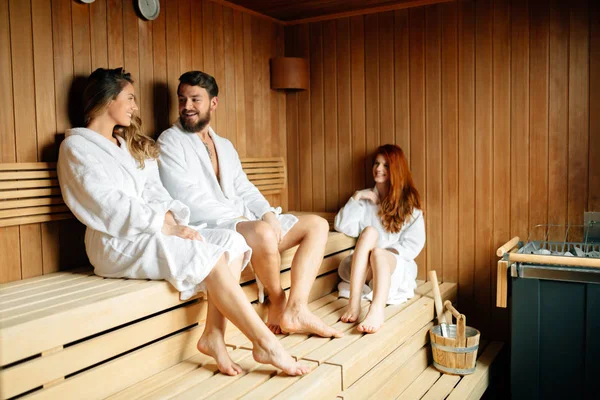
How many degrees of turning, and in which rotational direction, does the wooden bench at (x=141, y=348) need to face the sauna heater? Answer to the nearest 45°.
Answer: approximately 45° to its left

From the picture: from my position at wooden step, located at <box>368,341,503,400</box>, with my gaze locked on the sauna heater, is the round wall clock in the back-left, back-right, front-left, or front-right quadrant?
back-left

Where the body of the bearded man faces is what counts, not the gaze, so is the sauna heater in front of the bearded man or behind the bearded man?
in front

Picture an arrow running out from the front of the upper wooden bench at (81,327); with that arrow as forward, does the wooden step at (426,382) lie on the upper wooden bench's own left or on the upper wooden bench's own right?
on the upper wooden bench's own left

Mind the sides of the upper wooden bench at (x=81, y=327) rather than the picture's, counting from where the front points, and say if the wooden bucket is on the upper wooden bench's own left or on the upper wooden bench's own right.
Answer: on the upper wooden bench's own left

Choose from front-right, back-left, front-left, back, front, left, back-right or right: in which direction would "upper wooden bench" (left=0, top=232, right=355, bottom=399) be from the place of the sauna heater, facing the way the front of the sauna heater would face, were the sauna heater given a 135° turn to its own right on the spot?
left

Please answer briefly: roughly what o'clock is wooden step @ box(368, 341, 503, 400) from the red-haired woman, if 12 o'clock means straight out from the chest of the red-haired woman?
The wooden step is roughly at 10 o'clock from the red-haired woman.

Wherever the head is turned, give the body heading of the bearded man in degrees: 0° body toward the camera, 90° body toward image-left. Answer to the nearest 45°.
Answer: approximately 315°

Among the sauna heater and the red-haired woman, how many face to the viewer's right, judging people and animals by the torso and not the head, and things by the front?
0
